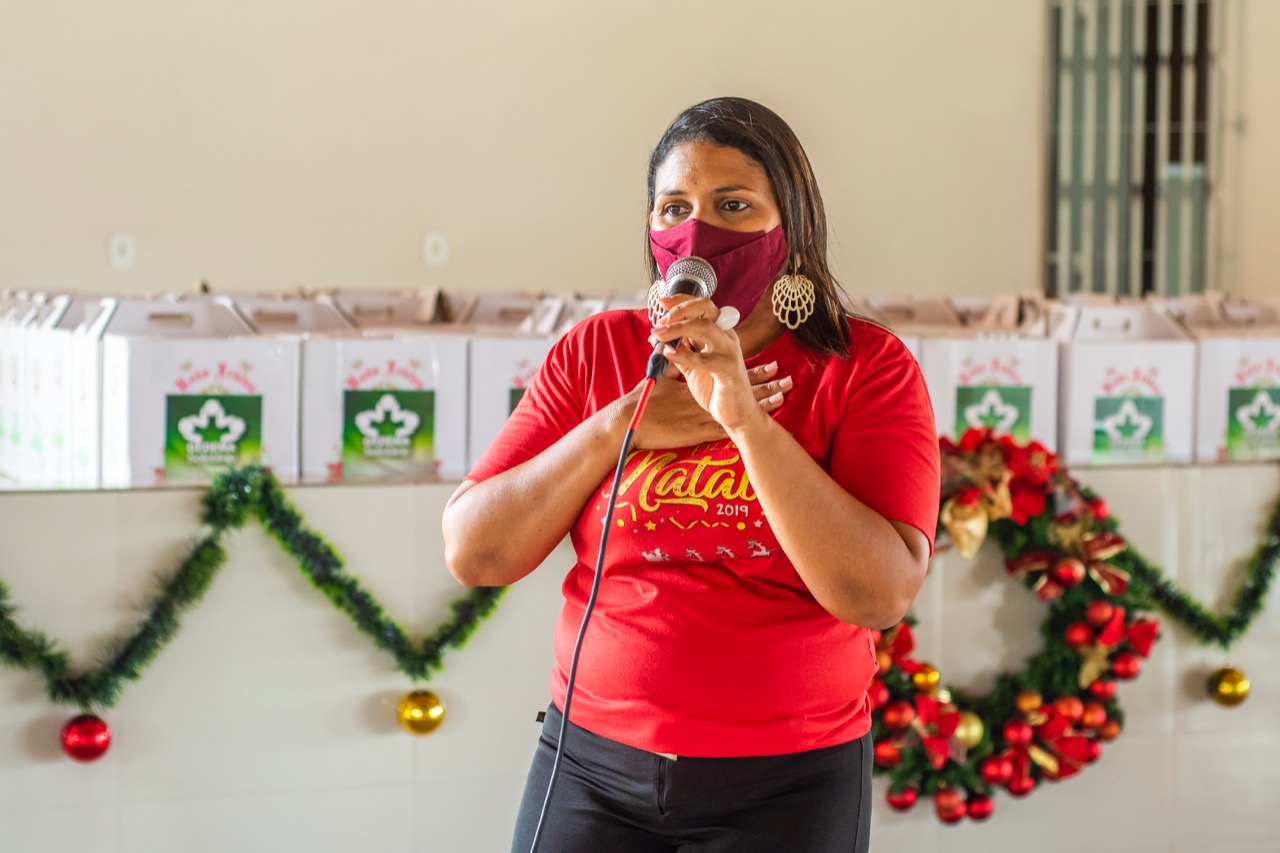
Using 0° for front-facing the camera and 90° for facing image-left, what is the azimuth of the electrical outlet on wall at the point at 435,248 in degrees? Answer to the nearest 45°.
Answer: approximately 0°

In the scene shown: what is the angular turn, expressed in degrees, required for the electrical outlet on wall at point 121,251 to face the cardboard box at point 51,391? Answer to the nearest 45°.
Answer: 0° — it already faces it

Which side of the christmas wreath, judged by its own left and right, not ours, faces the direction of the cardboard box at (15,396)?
right

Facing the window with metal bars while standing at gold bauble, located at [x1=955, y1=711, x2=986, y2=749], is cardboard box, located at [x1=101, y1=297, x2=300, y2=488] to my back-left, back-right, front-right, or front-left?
back-left

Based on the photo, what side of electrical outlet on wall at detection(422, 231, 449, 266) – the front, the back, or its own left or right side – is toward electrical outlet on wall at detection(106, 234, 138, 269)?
right
